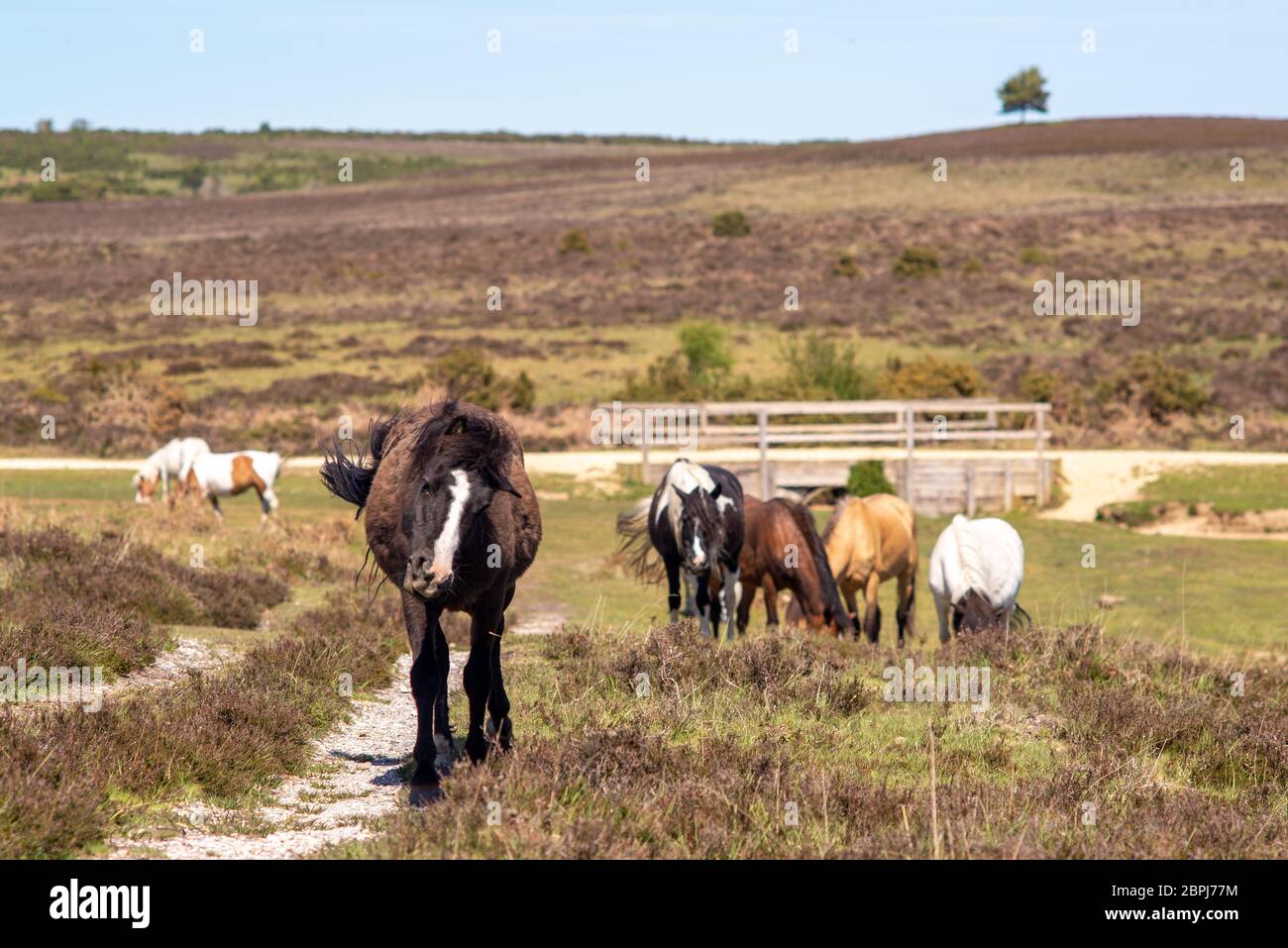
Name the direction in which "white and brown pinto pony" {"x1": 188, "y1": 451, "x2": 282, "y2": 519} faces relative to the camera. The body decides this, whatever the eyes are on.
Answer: to the viewer's left

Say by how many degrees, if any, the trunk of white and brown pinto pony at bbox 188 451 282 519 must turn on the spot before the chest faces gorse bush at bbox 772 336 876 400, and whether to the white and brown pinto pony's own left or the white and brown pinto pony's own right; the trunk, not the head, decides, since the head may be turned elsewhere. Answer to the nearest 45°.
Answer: approximately 135° to the white and brown pinto pony's own right

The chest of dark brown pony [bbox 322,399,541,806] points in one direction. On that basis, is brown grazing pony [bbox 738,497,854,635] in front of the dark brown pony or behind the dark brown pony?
behind

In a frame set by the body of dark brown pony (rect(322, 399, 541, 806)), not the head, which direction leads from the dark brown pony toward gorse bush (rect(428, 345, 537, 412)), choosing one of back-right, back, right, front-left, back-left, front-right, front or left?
back
